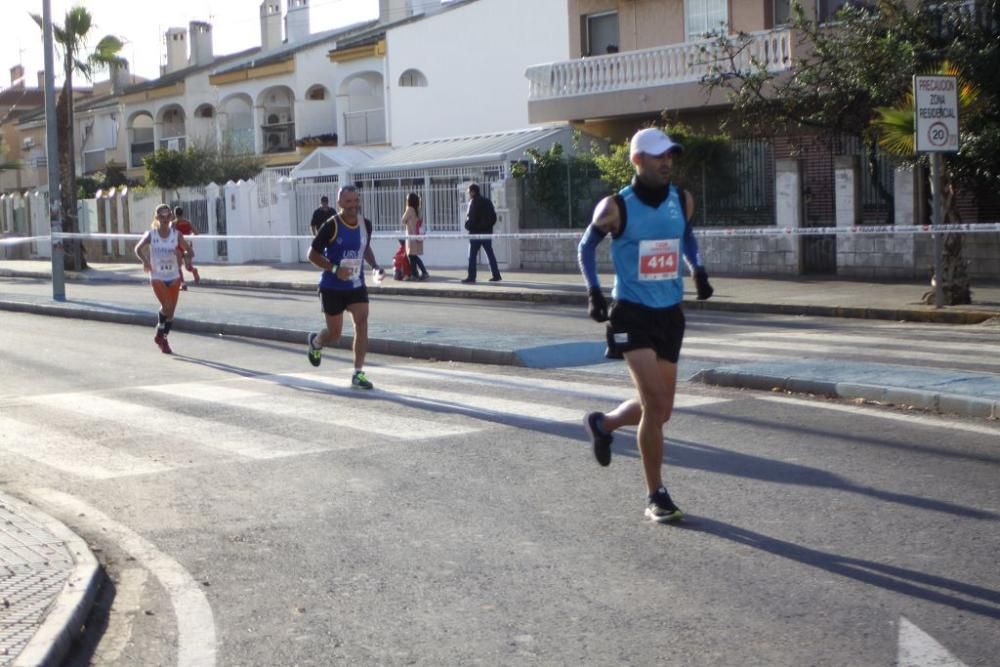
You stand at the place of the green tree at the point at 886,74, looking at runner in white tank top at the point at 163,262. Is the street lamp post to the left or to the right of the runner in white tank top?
right

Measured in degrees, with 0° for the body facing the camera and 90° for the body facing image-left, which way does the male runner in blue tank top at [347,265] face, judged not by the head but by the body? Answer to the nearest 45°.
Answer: approximately 315°

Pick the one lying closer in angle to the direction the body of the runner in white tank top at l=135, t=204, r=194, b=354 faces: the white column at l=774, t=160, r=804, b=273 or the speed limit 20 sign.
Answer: the speed limit 20 sign

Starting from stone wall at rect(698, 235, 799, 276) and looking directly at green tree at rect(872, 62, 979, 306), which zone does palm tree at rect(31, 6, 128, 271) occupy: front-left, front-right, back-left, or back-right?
back-right

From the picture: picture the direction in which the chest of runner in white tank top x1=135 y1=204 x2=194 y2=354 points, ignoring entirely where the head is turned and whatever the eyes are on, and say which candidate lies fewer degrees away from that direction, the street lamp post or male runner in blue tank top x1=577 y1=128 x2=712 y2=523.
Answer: the male runner in blue tank top

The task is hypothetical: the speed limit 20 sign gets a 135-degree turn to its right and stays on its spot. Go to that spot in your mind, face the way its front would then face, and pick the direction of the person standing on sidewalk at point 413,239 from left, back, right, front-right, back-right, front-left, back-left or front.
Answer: front

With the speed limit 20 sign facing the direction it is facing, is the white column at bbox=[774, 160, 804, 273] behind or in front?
behind

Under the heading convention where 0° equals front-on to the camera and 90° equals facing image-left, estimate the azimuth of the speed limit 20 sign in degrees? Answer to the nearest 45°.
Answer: approximately 0°

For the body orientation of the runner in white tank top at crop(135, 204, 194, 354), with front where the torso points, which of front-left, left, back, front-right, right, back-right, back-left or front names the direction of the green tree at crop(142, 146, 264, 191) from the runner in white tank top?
back

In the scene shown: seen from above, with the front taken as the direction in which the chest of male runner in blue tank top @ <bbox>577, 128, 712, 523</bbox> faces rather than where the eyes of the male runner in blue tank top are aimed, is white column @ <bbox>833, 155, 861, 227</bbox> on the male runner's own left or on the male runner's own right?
on the male runner's own left

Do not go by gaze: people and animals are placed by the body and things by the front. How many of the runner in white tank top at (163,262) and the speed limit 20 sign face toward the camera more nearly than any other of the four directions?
2
